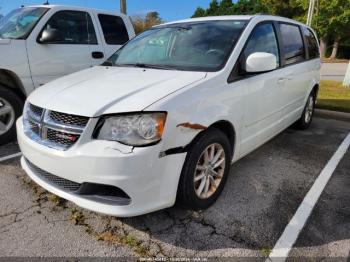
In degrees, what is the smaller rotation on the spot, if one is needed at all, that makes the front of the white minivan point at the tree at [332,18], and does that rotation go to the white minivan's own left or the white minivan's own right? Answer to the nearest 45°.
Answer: approximately 180°

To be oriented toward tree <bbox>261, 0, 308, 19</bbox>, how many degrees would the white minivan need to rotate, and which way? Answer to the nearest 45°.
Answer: approximately 135° to its right

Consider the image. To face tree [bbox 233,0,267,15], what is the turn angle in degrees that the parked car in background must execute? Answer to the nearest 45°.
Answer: approximately 180°

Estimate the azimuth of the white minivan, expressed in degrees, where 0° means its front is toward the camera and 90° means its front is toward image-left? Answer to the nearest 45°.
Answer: approximately 45°

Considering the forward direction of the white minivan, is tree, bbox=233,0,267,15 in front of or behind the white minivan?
behind

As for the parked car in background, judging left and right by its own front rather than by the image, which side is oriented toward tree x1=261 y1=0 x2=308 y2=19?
back

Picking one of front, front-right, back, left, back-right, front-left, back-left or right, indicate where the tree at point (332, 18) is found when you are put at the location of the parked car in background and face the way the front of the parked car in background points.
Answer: back

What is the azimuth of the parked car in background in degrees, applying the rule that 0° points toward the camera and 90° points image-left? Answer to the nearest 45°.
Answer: approximately 45°
